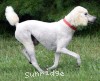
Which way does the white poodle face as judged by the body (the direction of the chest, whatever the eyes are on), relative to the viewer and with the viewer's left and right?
facing to the right of the viewer
